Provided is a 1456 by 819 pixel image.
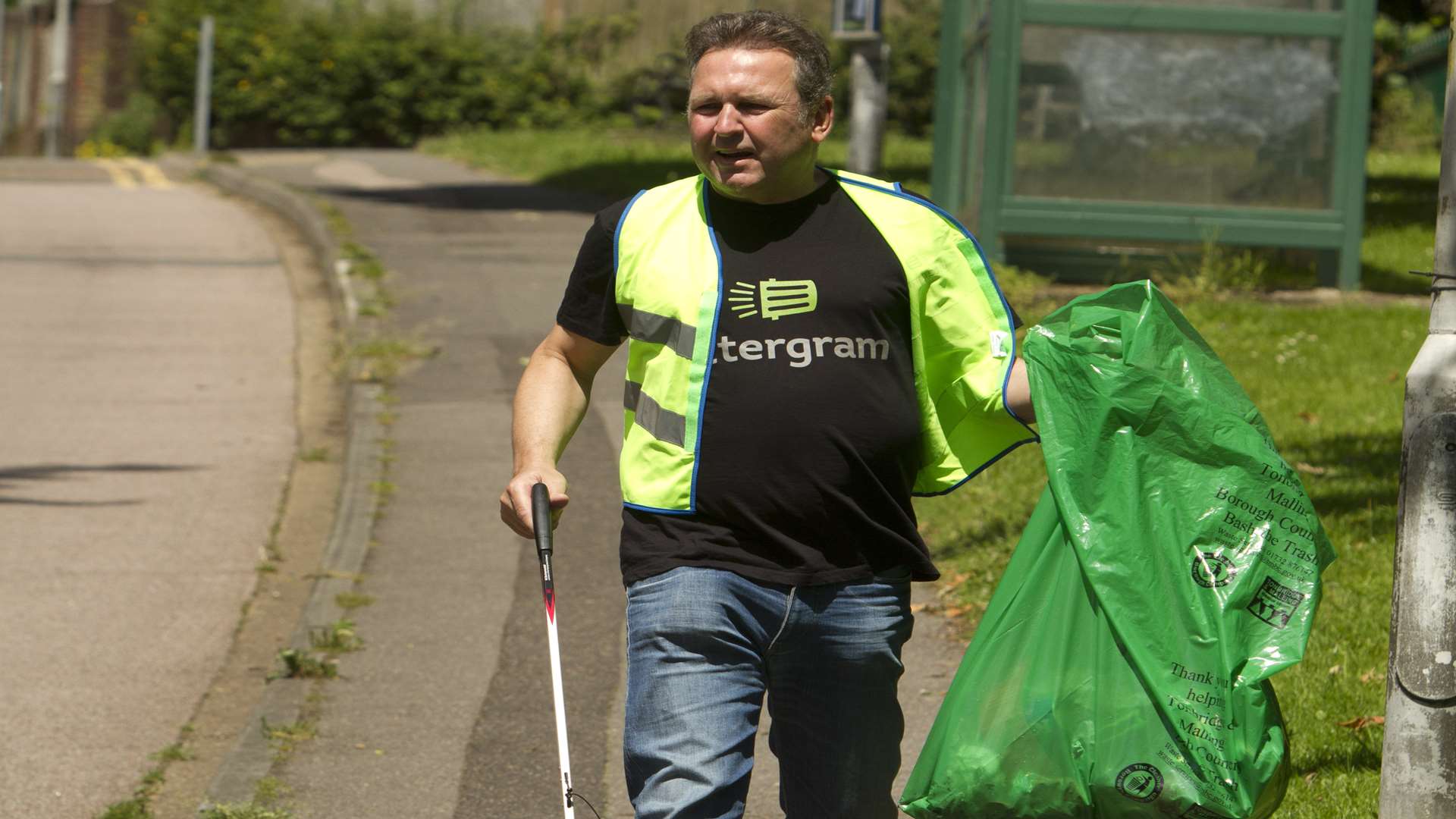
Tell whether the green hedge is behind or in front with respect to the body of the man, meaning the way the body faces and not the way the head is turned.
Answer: behind

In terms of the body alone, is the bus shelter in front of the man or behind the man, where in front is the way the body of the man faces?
behind

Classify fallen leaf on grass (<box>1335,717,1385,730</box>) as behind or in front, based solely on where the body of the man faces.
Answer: behind

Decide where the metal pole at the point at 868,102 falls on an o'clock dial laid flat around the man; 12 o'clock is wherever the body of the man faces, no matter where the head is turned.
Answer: The metal pole is roughly at 6 o'clock from the man.

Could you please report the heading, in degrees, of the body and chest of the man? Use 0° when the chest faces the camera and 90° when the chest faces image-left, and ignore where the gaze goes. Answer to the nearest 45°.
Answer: approximately 0°

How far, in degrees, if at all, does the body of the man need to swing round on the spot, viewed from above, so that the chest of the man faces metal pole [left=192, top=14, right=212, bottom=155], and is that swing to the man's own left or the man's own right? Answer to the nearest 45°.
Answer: approximately 180°

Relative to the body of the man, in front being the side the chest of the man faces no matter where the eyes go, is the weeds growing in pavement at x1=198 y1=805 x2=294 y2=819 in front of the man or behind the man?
behind

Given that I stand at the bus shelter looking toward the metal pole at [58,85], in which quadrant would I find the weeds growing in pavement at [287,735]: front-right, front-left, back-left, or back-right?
back-left

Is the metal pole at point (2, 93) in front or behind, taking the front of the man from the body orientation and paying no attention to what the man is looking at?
behind

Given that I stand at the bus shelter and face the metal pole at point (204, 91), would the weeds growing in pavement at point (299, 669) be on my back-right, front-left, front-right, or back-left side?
back-left
